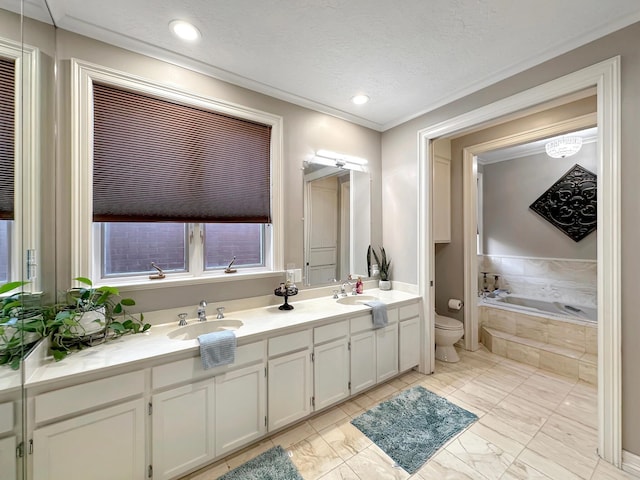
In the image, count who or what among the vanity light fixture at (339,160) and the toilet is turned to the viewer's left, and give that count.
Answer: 0

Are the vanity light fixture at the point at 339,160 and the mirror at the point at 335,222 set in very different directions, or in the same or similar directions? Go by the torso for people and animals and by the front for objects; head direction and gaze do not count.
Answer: same or similar directions

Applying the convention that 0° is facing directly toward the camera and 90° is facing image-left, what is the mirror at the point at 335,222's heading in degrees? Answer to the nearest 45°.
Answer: approximately 315°

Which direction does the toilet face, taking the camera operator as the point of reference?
facing the viewer and to the right of the viewer

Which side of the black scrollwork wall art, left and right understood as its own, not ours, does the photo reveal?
front

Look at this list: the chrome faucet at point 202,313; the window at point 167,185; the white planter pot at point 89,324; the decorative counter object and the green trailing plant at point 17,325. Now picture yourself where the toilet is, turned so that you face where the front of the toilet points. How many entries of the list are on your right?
5

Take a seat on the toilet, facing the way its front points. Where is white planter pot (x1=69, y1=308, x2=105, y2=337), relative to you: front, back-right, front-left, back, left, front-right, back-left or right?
right

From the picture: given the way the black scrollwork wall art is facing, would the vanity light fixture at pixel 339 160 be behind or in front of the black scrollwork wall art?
in front

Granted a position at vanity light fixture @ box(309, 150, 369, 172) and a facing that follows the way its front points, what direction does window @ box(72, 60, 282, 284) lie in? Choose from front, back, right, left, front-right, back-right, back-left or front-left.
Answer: right

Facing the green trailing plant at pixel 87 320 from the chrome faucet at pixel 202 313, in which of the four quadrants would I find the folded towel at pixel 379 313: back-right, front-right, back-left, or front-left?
back-left

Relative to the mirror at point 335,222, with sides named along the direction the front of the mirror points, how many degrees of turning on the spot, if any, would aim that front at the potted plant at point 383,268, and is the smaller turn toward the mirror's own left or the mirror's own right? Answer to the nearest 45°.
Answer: approximately 90° to the mirror's own left

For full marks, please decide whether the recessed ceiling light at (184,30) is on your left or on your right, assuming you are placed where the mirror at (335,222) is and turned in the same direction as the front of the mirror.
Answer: on your right

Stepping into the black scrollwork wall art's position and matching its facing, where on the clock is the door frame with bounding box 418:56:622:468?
The door frame is roughly at 12 o'clock from the black scrollwork wall art.

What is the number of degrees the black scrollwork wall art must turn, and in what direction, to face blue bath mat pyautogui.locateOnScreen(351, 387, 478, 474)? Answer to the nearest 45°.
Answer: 0° — it already faces it
